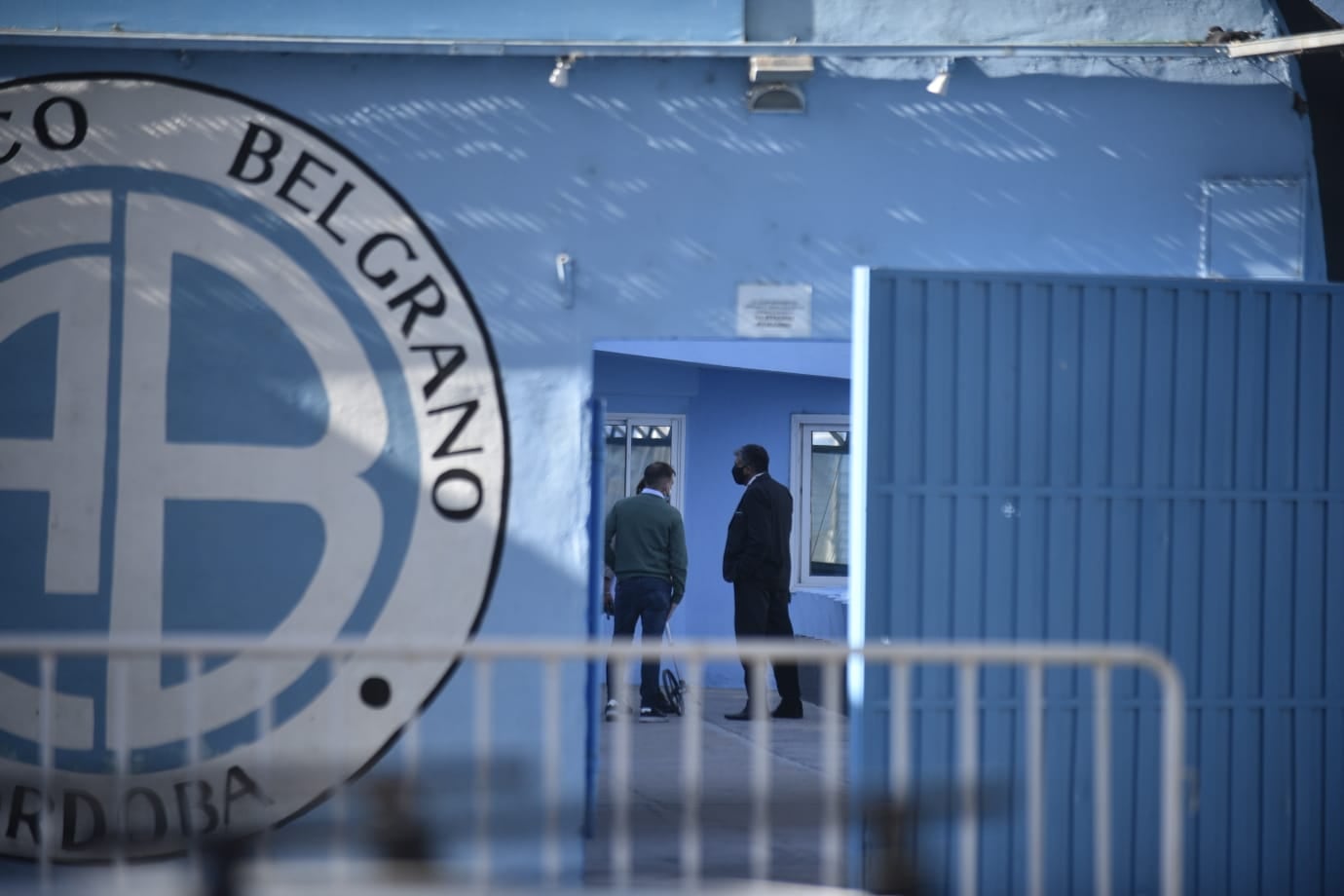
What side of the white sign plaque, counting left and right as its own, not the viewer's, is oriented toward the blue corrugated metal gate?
left

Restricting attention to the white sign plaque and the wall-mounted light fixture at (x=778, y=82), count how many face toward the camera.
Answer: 2

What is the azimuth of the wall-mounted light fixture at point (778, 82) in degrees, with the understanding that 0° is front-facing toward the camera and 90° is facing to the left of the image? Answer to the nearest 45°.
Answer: approximately 0°

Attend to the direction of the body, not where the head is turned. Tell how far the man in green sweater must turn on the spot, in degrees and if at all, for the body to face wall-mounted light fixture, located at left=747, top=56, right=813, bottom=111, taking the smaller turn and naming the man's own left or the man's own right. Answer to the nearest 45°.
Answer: approximately 135° to the man's own right

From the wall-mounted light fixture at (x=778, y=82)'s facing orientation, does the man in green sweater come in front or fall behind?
behind

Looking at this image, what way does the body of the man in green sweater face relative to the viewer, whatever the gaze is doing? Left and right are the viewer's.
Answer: facing away from the viewer and to the right of the viewer

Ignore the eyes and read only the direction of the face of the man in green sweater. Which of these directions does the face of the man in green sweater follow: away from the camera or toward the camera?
away from the camera

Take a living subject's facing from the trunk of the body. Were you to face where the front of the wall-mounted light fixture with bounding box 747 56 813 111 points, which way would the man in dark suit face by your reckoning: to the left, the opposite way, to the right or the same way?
to the right

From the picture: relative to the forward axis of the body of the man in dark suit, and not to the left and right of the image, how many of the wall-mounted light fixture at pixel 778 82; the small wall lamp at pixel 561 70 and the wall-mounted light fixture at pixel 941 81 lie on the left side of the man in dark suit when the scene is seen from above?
3

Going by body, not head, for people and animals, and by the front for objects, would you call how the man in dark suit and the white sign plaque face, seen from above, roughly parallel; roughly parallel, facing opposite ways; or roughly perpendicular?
roughly perpendicular

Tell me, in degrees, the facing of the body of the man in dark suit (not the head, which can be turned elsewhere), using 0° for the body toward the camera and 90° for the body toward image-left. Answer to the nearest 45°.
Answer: approximately 90°
